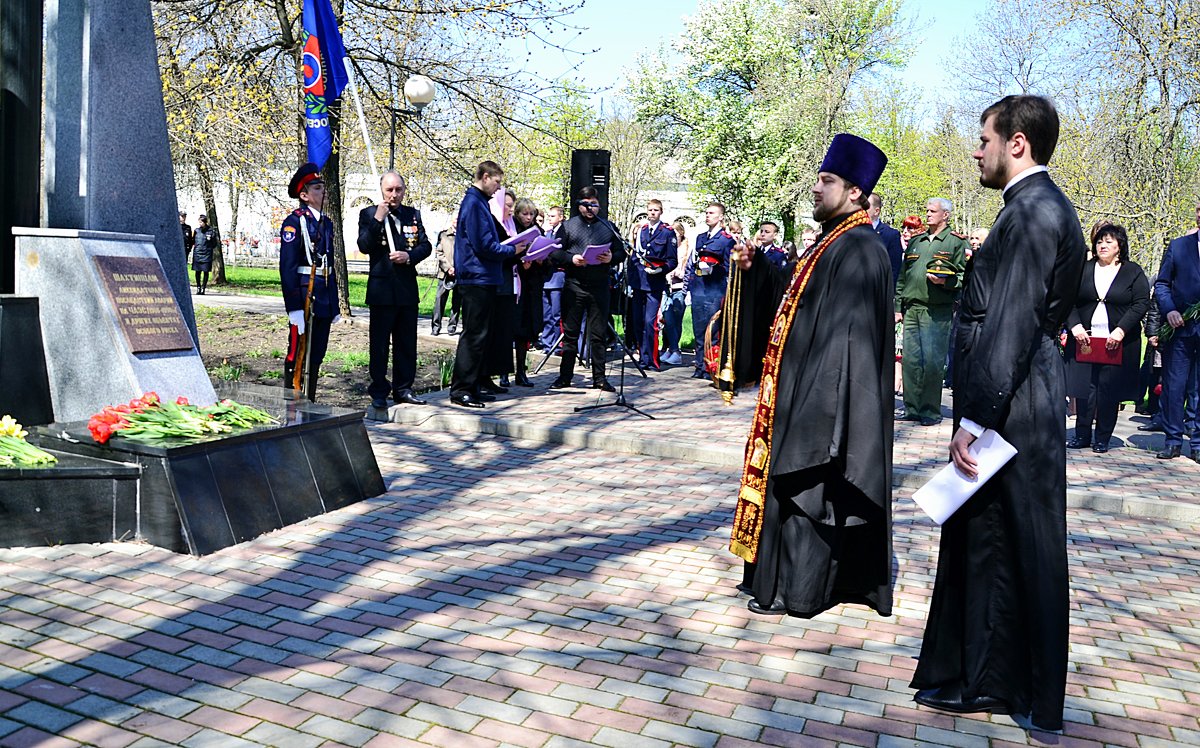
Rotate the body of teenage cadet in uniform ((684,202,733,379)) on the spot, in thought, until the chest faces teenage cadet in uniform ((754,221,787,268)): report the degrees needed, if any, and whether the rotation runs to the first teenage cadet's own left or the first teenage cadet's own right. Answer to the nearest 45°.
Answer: approximately 90° to the first teenage cadet's own left

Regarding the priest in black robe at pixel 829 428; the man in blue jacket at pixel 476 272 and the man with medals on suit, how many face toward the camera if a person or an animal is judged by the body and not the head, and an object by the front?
1

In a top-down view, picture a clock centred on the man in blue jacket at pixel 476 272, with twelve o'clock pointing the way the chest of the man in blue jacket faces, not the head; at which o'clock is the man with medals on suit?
The man with medals on suit is roughly at 5 o'clock from the man in blue jacket.

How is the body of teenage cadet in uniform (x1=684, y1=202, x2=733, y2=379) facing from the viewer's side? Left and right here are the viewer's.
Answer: facing the viewer and to the left of the viewer

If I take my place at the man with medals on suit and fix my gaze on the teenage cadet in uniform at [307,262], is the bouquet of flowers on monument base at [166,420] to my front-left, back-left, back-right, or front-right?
front-left

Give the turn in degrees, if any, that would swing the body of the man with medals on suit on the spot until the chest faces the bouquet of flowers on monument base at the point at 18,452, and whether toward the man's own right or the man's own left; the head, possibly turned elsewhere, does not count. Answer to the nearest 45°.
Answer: approximately 45° to the man's own right

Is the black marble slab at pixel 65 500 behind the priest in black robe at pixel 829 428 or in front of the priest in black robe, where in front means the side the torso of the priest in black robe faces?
in front

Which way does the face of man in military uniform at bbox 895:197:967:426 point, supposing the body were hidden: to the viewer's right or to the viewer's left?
to the viewer's left

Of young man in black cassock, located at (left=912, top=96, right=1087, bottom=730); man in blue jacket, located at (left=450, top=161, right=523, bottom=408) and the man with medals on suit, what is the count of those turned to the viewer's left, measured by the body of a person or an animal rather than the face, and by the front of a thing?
1

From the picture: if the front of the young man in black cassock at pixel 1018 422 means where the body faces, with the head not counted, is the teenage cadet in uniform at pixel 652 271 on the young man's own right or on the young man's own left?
on the young man's own right

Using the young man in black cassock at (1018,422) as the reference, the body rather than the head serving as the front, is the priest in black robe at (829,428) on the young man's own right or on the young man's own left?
on the young man's own right

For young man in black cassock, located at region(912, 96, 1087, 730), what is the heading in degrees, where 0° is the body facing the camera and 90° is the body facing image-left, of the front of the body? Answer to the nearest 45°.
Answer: approximately 90°

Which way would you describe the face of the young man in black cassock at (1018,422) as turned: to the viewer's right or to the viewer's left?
to the viewer's left

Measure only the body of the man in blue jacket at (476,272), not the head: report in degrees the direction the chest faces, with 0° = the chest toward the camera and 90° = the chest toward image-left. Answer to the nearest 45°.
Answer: approximately 270°

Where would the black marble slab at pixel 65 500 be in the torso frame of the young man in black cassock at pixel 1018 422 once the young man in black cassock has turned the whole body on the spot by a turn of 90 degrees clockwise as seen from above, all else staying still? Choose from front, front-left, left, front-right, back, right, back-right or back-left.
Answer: left

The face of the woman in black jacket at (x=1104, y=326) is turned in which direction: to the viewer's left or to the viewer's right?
to the viewer's left

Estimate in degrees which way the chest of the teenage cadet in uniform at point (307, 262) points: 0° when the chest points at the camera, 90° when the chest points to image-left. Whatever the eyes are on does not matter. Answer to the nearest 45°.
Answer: approximately 315°

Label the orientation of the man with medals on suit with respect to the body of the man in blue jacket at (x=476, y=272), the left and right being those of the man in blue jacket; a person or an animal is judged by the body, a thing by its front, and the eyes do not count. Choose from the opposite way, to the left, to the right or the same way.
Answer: to the right

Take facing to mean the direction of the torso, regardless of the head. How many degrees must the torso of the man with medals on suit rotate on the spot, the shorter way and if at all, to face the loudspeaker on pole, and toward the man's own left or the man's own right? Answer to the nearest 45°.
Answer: approximately 135° to the man's own left

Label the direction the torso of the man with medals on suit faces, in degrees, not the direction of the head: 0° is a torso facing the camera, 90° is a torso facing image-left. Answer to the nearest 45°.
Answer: approximately 0°
